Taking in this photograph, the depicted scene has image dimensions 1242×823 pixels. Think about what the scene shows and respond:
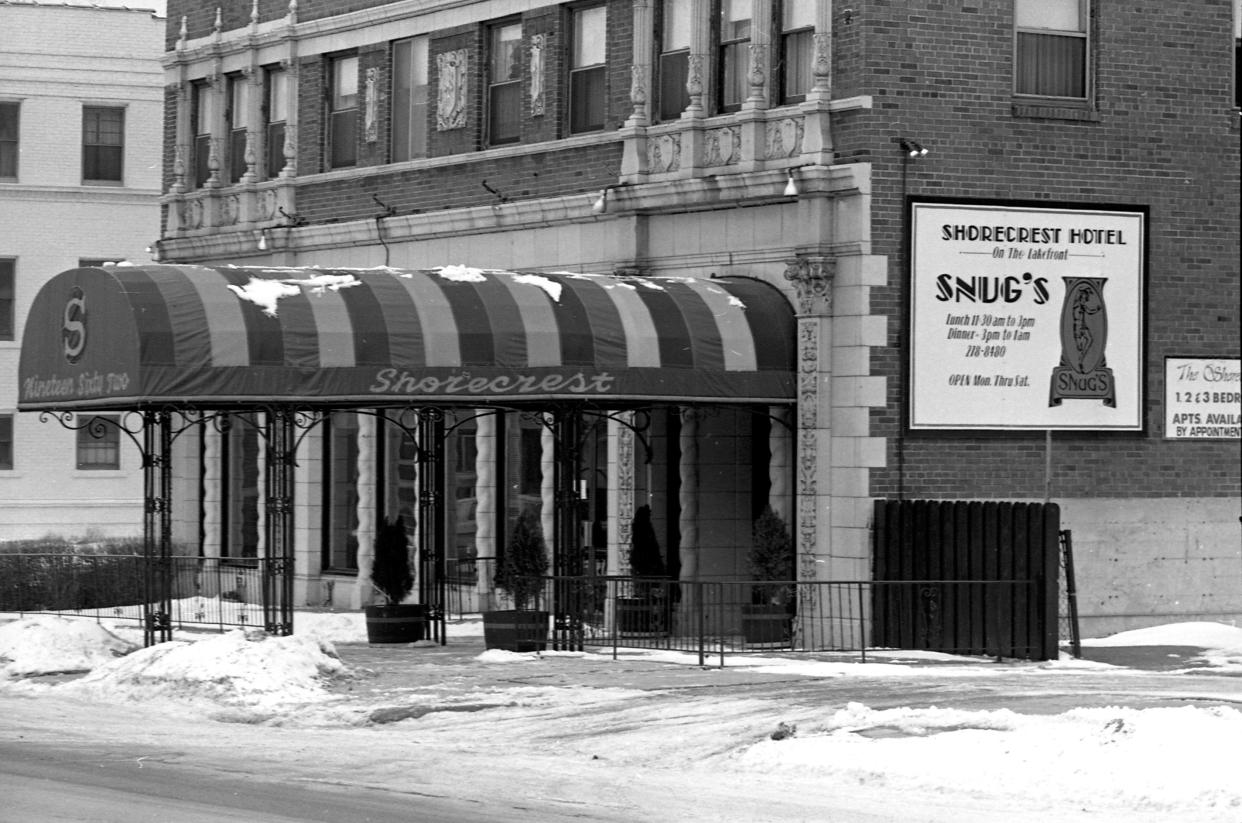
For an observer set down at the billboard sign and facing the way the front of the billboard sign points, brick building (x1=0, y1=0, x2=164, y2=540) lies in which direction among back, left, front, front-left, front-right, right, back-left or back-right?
back-right

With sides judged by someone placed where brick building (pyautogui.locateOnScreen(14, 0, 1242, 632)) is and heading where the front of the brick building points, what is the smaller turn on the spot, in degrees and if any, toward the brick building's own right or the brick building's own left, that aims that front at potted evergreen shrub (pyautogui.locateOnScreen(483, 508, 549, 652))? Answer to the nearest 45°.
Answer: approximately 45° to the brick building's own right

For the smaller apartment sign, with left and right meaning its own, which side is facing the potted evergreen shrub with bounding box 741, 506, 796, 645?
right

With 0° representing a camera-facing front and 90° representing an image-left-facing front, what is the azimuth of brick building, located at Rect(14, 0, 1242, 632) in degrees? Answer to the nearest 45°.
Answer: approximately 45°

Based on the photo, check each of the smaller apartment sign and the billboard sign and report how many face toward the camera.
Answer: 2

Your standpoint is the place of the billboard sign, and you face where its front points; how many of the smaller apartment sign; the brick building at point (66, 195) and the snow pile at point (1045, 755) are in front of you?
1

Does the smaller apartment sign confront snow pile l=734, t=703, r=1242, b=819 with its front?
yes

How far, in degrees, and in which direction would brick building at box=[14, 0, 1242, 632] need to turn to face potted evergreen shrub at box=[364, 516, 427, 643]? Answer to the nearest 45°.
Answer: approximately 45° to its right

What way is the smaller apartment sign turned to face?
toward the camera

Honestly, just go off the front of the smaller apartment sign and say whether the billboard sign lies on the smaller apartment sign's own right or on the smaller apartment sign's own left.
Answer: on the smaller apartment sign's own right
